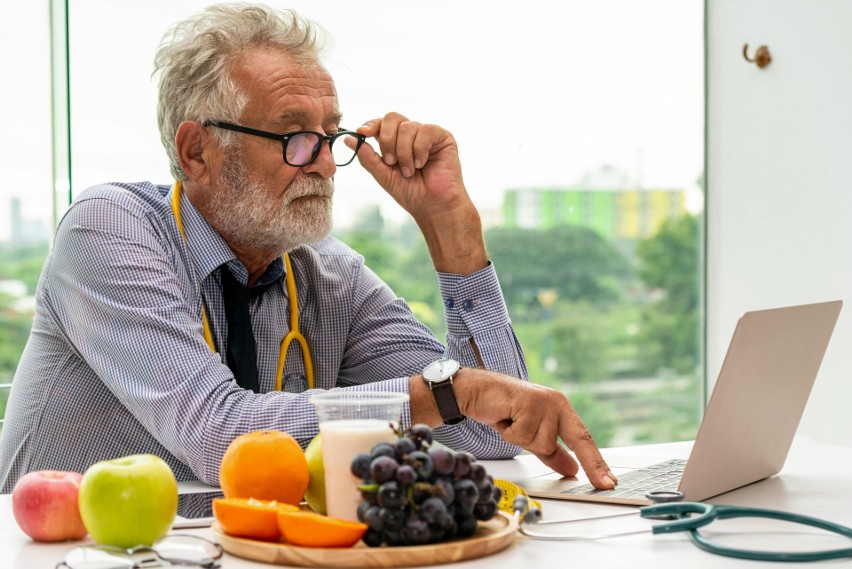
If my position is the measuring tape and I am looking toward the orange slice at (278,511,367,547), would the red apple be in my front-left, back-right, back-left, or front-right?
front-right

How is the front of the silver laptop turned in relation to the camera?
facing away from the viewer and to the left of the viewer

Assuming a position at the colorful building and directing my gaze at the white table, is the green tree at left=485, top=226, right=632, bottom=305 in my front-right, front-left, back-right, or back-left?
front-right

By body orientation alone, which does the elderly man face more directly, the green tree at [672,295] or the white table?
the white table

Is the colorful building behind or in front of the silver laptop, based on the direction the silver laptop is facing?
in front

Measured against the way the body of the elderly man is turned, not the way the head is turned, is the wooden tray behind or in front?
in front

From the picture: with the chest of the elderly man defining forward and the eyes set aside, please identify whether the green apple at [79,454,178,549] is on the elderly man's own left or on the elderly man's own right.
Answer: on the elderly man's own right

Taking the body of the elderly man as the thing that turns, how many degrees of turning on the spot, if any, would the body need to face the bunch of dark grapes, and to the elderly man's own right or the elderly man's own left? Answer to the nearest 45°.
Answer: approximately 45° to the elderly man's own right

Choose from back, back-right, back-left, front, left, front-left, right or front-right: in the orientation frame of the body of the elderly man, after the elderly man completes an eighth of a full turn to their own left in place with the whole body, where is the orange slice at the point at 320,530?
right

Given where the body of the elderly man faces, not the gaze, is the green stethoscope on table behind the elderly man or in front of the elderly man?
in front

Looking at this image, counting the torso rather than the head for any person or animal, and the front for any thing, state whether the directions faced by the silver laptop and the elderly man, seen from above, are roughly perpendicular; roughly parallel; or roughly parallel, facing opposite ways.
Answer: roughly parallel, facing opposite ways

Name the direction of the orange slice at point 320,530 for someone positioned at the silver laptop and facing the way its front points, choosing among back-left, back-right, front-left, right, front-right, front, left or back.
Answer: left
